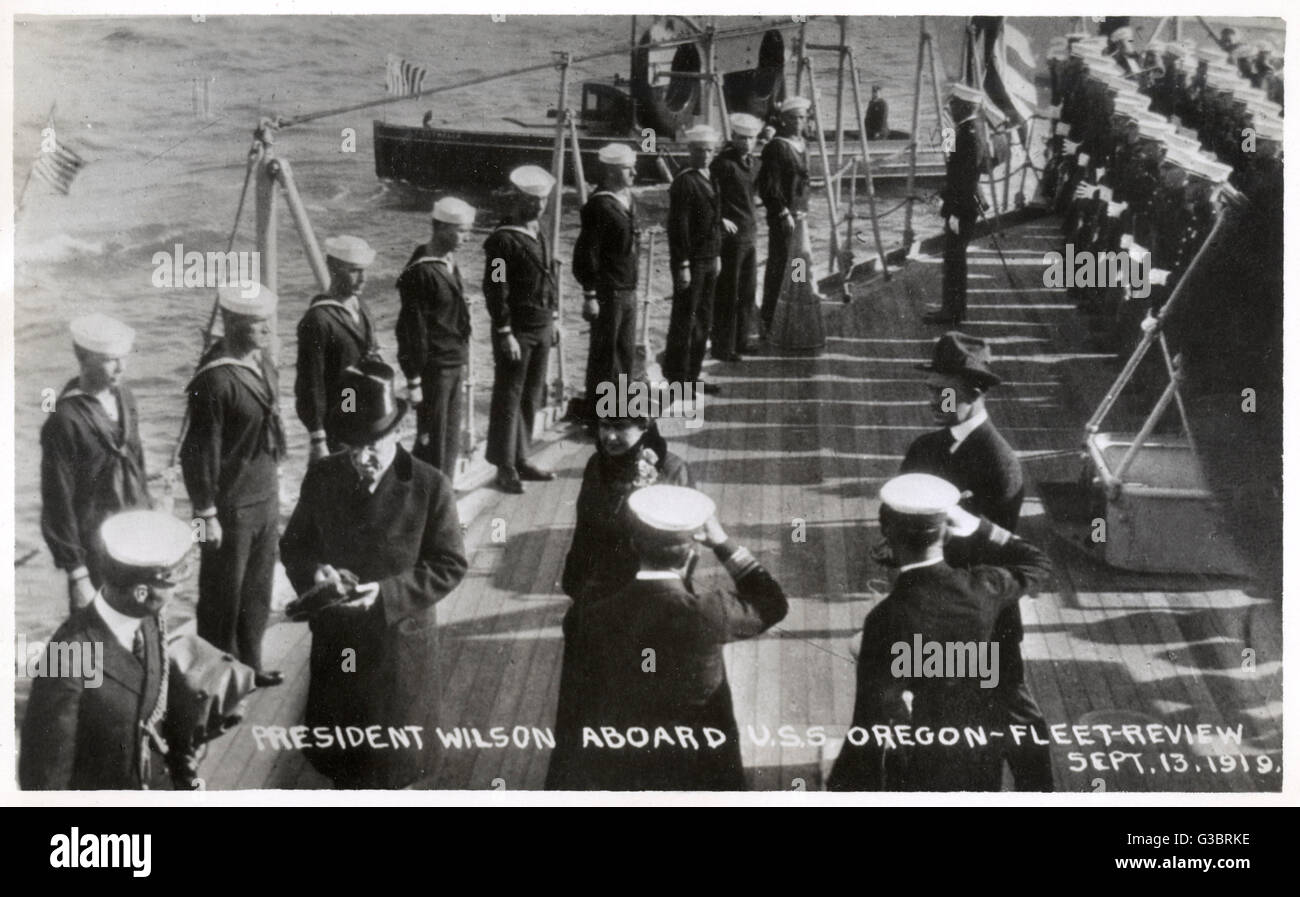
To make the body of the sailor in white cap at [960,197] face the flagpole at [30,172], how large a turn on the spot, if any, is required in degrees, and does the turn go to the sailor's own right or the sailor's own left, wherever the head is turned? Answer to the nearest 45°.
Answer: approximately 45° to the sailor's own left

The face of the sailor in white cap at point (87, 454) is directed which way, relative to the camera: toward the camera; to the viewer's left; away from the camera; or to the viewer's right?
to the viewer's right

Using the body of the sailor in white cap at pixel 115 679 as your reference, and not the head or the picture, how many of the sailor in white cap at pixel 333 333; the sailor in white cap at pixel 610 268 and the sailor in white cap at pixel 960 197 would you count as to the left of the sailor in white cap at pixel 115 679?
3

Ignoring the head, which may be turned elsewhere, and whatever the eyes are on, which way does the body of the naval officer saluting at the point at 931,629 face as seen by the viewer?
away from the camera

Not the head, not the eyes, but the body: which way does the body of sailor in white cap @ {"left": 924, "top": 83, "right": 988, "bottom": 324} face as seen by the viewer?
to the viewer's left

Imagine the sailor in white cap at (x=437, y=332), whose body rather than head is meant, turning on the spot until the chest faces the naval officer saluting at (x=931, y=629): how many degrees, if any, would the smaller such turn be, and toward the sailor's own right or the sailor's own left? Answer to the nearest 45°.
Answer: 0° — they already face them

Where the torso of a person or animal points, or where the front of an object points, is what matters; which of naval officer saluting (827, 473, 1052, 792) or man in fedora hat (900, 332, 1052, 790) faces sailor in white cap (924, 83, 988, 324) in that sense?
the naval officer saluting

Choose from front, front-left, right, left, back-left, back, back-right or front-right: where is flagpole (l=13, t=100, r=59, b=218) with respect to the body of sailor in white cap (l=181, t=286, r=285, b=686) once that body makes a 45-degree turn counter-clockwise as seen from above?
back-left

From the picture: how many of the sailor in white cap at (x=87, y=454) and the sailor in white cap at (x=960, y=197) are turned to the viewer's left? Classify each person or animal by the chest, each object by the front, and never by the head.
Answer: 1

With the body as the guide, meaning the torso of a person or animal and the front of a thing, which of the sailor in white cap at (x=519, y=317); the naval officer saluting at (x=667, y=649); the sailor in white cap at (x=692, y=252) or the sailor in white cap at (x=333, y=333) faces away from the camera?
the naval officer saluting

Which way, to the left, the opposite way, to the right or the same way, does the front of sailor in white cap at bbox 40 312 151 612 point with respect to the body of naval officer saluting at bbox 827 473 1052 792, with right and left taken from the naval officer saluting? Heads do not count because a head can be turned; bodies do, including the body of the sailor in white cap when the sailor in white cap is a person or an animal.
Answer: to the right

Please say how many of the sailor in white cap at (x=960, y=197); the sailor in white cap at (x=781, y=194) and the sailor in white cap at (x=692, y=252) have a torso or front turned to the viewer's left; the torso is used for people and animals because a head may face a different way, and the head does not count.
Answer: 1

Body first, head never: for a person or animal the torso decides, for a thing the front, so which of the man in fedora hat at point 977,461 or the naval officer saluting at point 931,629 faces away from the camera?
the naval officer saluting

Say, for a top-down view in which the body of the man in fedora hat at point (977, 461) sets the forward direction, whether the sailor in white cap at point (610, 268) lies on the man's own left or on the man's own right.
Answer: on the man's own right

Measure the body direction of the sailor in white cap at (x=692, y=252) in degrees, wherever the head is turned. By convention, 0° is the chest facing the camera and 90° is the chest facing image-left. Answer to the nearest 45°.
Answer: approximately 315°

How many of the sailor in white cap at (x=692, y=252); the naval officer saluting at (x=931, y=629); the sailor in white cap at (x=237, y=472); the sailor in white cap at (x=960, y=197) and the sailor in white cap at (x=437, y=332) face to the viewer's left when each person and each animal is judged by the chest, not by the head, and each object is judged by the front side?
1

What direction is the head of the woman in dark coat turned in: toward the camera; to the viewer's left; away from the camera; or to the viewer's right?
toward the camera

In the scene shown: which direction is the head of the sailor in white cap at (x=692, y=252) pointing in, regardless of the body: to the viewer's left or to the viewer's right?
to the viewer's right

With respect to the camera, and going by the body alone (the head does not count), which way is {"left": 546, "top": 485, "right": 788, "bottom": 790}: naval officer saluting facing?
away from the camera

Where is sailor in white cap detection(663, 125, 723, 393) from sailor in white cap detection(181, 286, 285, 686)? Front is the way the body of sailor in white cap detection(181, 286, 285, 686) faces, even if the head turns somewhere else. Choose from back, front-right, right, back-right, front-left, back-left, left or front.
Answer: left

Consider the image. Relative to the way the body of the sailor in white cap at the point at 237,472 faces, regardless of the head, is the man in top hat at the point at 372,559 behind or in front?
in front
